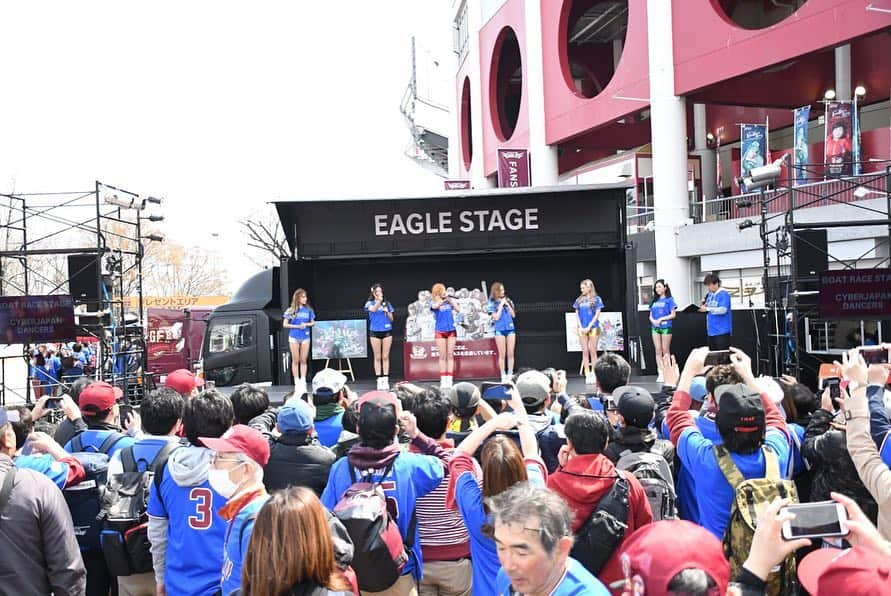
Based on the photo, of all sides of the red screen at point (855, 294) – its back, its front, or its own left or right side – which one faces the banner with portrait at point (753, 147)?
back

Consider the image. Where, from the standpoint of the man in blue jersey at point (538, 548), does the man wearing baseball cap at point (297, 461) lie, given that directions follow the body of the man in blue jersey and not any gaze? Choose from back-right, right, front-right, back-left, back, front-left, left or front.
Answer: right

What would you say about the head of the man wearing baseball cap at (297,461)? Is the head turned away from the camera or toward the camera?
away from the camera

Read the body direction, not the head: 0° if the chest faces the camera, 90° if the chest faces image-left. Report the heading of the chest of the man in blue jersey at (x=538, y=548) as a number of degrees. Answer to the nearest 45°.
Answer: approximately 45°

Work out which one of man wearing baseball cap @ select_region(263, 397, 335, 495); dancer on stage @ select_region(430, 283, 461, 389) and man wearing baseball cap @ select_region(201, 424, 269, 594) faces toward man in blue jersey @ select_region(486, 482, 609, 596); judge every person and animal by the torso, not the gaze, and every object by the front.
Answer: the dancer on stage

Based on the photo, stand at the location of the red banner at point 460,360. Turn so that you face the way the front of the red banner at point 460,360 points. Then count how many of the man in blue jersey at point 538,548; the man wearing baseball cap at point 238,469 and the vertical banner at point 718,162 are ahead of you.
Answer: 2

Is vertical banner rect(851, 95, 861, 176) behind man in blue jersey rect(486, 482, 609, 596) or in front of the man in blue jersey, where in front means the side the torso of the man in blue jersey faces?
behind

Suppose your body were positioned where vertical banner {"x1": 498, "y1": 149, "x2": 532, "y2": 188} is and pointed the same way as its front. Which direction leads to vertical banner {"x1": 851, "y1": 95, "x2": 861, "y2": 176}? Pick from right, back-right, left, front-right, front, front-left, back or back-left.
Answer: front-left

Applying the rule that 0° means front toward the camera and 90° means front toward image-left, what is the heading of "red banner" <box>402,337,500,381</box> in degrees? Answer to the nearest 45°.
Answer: approximately 0°
